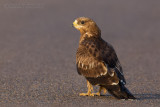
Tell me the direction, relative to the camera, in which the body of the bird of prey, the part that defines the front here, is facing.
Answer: to the viewer's left
